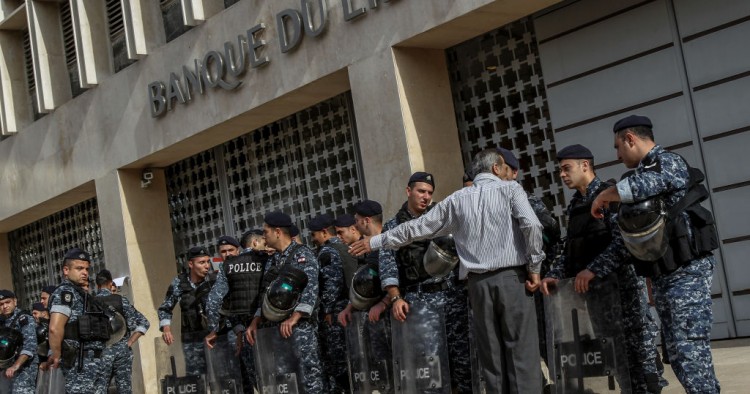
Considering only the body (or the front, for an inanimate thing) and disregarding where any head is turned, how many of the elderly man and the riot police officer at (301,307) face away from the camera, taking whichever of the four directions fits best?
1

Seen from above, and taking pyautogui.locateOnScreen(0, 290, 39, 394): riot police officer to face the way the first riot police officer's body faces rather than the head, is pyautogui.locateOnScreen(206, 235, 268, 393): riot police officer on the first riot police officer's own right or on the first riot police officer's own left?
on the first riot police officer's own left

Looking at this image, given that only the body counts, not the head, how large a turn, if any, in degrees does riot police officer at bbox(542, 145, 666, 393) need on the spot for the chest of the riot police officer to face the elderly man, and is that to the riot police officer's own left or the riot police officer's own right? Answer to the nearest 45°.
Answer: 0° — they already face them

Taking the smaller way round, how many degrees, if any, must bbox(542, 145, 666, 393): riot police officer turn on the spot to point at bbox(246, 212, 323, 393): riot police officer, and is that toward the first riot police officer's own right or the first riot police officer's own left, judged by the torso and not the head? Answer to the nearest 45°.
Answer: approximately 90° to the first riot police officer's own right

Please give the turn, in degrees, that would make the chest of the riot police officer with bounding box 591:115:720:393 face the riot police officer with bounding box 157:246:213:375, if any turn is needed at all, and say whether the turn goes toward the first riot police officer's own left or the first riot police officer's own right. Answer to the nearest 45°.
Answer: approximately 45° to the first riot police officer's own right

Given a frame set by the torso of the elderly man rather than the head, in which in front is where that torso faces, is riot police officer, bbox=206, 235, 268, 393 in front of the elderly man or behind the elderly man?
in front

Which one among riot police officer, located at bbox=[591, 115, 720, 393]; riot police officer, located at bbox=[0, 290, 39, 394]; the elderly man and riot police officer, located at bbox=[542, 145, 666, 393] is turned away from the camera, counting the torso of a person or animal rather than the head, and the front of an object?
the elderly man

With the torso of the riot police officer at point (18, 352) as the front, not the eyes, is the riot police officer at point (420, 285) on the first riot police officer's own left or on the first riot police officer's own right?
on the first riot police officer's own left

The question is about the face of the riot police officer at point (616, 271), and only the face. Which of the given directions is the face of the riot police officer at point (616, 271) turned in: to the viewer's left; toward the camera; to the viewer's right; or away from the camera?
to the viewer's left

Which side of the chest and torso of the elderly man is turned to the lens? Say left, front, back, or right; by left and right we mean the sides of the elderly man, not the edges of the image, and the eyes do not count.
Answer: back

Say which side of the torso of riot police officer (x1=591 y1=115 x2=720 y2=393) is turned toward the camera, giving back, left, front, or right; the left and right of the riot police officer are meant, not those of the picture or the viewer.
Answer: left

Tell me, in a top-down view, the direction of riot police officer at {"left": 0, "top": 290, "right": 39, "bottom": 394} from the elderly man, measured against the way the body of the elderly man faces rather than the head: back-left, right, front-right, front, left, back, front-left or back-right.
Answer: front-left

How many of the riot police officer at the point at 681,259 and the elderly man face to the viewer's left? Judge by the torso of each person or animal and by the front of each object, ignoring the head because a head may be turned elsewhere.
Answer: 1

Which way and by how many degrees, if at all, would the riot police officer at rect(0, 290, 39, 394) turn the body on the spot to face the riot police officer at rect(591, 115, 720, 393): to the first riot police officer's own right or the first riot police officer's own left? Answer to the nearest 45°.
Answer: approximately 90° to the first riot police officer's own left

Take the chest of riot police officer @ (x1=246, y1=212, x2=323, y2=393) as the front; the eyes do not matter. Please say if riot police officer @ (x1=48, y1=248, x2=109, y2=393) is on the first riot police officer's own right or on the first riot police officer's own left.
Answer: on the first riot police officer's own right

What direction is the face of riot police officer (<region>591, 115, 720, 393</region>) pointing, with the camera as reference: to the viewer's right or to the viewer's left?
to the viewer's left
